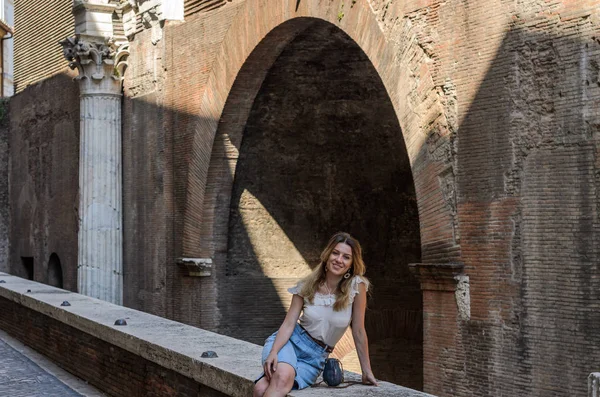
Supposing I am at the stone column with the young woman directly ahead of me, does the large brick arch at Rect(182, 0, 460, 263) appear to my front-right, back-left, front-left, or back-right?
front-left

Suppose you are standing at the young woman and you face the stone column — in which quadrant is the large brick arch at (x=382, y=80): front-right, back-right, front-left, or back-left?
front-right

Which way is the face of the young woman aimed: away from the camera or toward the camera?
toward the camera

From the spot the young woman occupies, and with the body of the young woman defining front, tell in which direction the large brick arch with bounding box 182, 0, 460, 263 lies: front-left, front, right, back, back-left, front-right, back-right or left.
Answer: back-right

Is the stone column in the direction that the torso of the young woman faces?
no

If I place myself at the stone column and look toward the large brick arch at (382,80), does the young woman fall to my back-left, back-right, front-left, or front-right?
front-right

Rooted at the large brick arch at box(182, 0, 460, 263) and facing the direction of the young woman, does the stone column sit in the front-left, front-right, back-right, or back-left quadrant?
back-right

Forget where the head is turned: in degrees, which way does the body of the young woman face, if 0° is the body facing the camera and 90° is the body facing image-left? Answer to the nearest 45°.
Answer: approximately 45°
